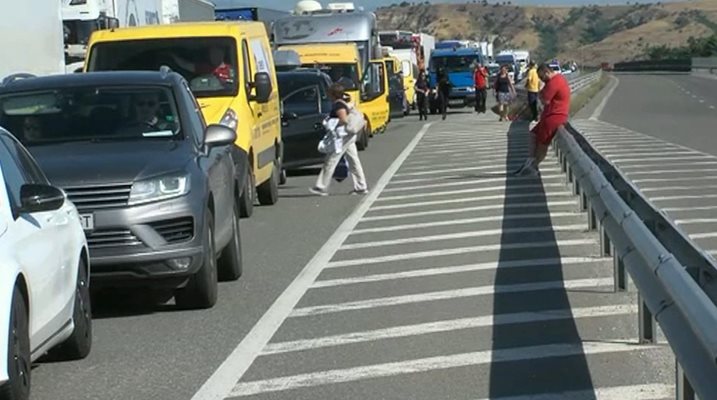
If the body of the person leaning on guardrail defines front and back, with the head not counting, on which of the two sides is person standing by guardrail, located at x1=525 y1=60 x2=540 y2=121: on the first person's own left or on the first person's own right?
on the first person's own right

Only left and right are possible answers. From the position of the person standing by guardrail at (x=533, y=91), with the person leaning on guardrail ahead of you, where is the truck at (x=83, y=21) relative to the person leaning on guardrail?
right

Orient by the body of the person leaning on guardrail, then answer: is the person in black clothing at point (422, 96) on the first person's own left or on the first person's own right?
on the first person's own right
